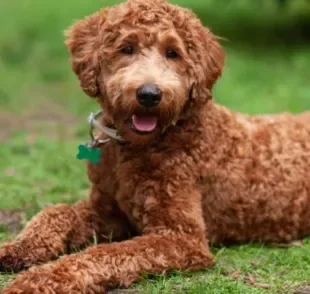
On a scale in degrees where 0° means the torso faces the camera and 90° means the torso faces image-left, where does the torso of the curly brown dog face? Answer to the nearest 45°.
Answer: approximately 45°
